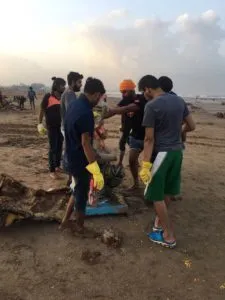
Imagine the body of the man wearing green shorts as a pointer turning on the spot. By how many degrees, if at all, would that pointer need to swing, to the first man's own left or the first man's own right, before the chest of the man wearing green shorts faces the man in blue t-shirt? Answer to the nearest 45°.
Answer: approximately 45° to the first man's own left

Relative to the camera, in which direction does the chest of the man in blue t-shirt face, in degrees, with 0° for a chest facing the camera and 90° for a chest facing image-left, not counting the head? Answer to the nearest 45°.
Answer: approximately 225°

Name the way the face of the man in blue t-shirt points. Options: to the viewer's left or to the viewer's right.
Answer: to the viewer's right

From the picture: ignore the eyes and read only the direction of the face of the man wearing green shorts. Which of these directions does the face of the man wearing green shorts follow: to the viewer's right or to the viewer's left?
to the viewer's left

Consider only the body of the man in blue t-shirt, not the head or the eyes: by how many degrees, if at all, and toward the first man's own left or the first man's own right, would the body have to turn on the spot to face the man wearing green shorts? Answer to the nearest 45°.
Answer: approximately 45° to the first man's own right

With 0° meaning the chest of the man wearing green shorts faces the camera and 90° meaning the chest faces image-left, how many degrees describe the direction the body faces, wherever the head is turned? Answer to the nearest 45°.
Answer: approximately 135°

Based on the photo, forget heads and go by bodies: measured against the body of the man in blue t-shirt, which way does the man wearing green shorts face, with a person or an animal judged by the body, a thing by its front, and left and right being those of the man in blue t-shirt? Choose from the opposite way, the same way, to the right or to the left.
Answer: to the left
